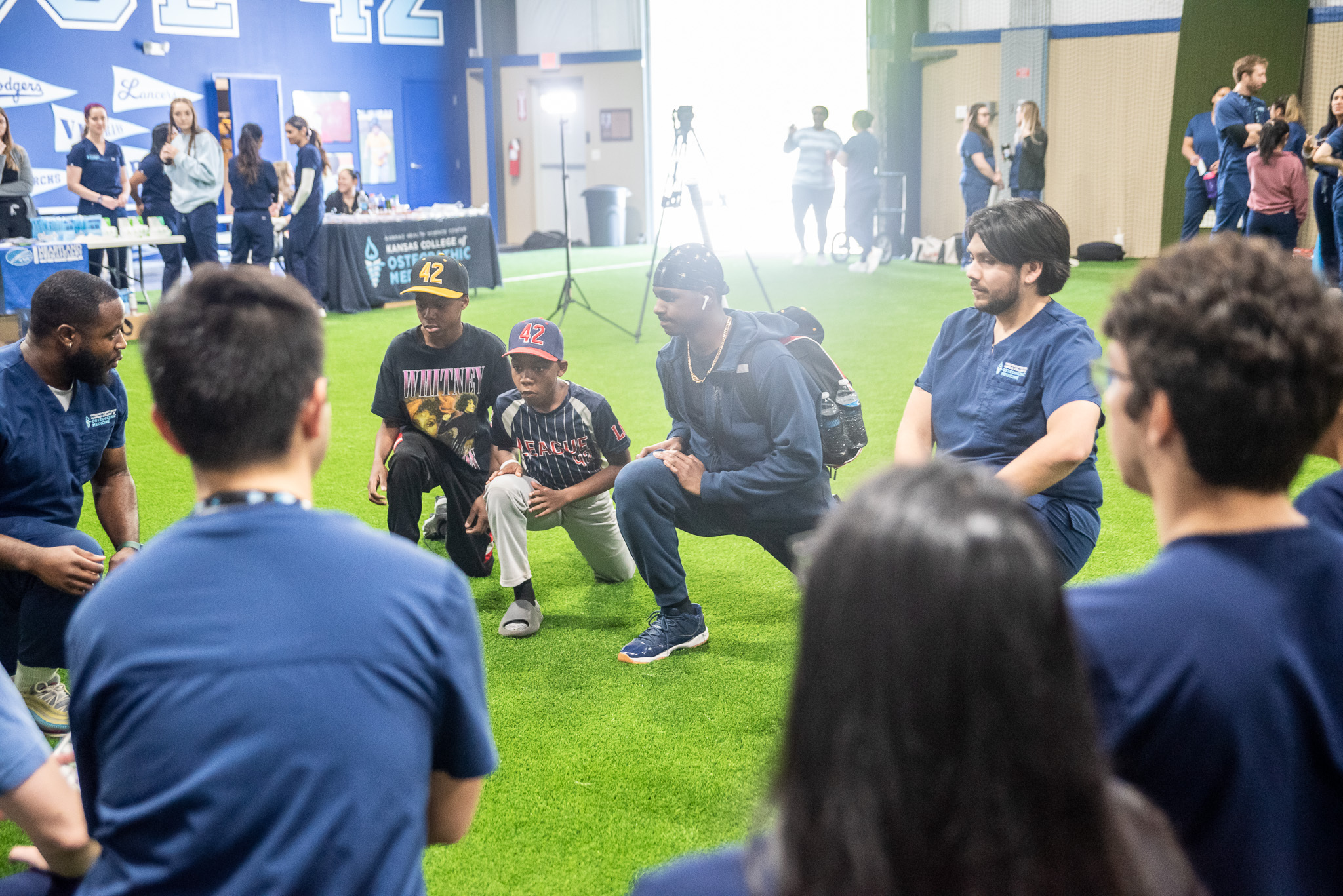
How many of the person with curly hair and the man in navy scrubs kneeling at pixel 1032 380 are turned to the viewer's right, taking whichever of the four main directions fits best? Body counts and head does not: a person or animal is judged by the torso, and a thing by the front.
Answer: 0

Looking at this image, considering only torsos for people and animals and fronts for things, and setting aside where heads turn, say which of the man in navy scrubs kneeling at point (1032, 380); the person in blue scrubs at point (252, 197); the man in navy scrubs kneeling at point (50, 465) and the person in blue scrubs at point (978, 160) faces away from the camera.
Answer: the person in blue scrubs at point (252, 197)

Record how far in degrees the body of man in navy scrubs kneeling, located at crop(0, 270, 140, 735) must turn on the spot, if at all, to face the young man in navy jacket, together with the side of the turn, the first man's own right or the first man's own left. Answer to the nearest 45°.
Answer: approximately 45° to the first man's own left

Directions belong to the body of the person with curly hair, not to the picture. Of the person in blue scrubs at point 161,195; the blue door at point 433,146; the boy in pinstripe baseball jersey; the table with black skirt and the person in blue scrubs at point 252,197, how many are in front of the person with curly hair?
5

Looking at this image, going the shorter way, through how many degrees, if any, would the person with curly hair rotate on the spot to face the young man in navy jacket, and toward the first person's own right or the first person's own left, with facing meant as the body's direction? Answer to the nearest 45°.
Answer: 0° — they already face them

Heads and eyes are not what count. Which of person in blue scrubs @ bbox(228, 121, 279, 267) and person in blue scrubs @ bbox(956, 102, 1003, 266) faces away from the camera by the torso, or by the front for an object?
person in blue scrubs @ bbox(228, 121, 279, 267)

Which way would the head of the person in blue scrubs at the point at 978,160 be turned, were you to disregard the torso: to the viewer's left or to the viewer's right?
to the viewer's right

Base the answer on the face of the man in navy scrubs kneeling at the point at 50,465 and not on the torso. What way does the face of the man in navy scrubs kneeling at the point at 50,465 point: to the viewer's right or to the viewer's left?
to the viewer's right

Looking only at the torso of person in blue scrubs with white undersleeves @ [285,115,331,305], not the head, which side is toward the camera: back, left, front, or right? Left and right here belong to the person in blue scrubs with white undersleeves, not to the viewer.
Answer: left

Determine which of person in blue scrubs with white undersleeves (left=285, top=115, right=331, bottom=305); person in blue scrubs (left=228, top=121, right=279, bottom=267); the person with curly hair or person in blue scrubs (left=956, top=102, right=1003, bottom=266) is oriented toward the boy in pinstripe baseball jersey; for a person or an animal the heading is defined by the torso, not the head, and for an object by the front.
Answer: the person with curly hair

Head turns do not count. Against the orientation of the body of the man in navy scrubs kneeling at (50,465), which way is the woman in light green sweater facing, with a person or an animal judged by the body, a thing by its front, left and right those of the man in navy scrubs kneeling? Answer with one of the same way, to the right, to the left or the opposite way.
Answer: to the right

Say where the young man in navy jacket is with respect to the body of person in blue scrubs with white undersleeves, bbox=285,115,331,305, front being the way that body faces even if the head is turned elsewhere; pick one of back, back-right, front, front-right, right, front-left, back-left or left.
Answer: left

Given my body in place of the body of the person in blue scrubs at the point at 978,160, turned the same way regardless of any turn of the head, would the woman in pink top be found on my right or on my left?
on my right
